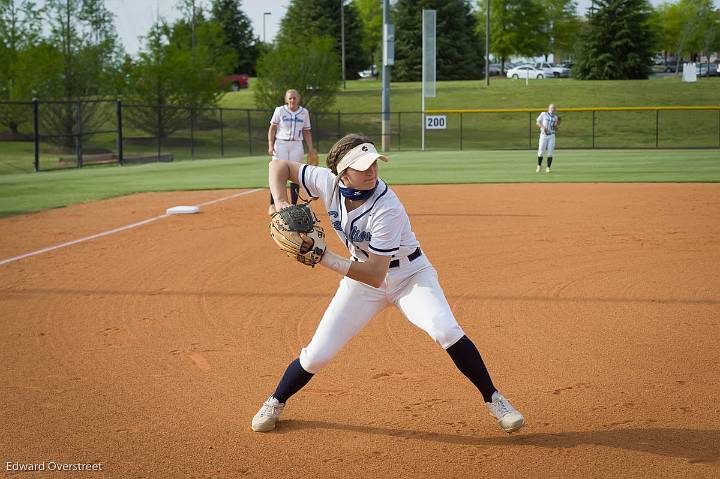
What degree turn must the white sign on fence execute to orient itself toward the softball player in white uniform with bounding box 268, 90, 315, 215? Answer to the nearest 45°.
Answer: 0° — it already faces them

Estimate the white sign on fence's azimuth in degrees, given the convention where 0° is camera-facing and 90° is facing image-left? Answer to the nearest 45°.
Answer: approximately 0°

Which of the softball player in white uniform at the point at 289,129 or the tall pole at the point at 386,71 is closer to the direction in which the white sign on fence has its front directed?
the softball player in white uniform

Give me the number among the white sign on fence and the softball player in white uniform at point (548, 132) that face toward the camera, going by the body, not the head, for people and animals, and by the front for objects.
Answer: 2

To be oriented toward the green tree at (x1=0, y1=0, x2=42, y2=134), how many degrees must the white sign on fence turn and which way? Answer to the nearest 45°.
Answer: approximately 90° to its right

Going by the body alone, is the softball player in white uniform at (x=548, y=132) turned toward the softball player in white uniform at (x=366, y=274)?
yes

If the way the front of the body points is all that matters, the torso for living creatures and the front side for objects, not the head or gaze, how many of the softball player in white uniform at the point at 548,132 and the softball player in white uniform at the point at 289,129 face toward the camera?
2
